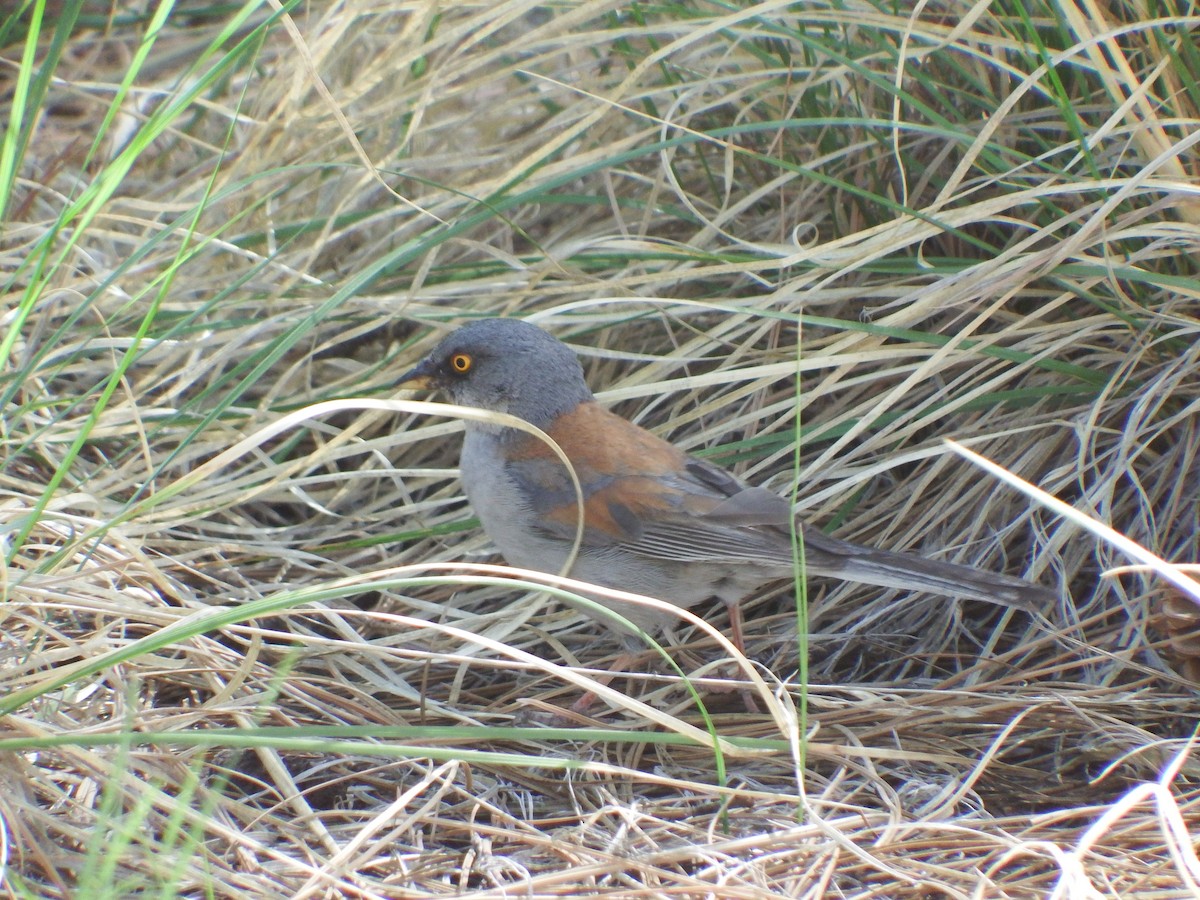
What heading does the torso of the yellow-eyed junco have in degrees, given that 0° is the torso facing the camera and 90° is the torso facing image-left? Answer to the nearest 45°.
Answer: approximately 90°
